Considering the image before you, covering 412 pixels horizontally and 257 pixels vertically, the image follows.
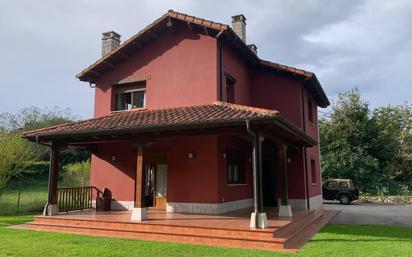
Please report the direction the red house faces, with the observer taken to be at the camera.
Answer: facing the viewer and to the left of the viewer

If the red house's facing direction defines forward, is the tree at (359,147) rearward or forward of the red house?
rearward

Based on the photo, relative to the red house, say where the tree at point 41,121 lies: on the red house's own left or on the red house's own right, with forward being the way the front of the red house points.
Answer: on the red house's own right

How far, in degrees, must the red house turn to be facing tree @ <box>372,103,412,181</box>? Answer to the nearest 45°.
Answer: approximately 180°

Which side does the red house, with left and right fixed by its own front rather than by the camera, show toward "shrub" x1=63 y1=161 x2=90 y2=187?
right
